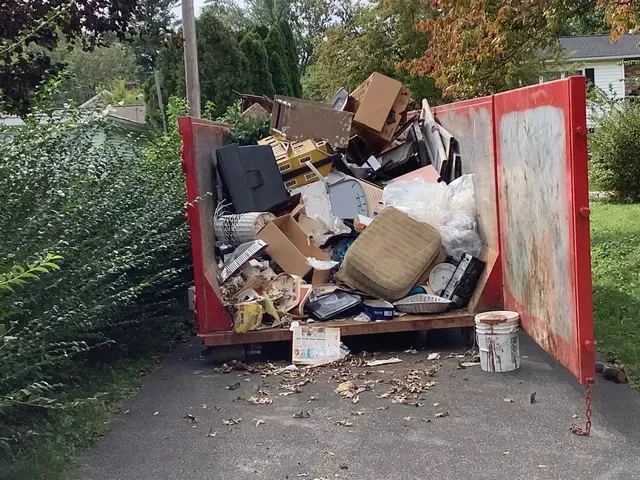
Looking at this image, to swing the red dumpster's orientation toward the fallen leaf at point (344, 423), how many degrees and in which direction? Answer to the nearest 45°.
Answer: approximately 45° to its right

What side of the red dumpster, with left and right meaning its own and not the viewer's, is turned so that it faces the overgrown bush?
right

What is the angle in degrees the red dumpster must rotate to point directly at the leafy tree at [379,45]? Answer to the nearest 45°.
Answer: approximately 180°

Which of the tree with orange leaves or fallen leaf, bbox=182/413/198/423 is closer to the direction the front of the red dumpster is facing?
the fallen leaf

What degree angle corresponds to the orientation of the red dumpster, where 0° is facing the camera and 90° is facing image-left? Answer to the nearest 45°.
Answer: approximately 0°

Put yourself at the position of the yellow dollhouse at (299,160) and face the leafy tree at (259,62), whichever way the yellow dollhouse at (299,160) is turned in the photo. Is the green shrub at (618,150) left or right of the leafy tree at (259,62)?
right

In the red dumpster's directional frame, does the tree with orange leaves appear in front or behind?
behind

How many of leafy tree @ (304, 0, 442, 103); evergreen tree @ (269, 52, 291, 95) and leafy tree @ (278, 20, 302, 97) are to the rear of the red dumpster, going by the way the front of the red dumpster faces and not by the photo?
3
